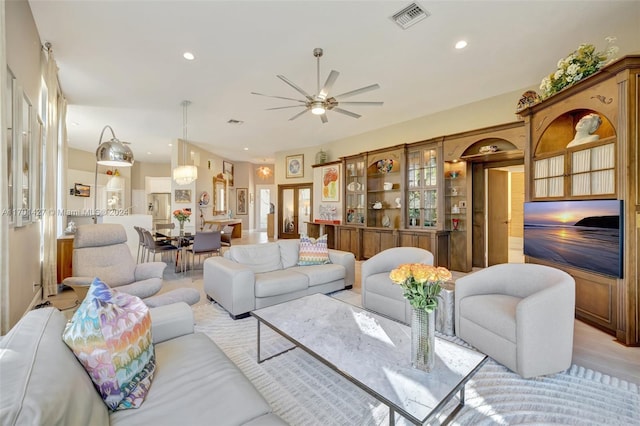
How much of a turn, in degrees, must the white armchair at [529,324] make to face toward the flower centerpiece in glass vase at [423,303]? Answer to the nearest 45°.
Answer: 0° — it already faces it

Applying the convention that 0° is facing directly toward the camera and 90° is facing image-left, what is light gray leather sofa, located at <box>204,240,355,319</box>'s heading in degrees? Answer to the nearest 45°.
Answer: approximately 315°

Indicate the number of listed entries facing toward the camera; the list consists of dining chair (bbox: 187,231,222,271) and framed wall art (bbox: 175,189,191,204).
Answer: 1

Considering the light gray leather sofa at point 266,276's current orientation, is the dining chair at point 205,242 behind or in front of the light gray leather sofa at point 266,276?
behind

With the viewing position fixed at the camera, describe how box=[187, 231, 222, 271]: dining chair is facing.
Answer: facing away from the viewer and to the left of the viewer

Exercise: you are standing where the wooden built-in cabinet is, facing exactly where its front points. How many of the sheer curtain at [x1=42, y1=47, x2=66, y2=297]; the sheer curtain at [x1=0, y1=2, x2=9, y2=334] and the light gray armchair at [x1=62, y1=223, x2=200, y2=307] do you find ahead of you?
3

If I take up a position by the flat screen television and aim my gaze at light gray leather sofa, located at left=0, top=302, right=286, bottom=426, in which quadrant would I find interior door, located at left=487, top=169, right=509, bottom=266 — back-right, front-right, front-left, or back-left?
back-right

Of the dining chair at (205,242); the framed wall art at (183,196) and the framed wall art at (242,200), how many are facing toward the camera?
2

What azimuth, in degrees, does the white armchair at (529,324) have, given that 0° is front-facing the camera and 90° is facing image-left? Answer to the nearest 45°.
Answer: approximately 45°

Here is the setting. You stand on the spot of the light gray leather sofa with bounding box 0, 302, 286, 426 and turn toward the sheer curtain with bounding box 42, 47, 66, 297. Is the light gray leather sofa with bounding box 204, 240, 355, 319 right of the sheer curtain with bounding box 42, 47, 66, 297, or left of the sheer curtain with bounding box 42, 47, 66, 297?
right
